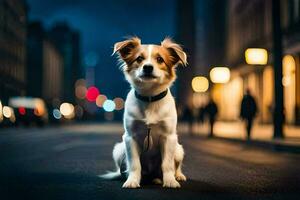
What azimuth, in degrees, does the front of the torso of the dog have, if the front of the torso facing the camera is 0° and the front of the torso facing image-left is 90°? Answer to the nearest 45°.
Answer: approximately 0°

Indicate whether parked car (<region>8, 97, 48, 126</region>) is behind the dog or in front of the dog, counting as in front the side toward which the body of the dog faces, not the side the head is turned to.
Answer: behind

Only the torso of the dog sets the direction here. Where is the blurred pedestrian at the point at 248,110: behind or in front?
behind
